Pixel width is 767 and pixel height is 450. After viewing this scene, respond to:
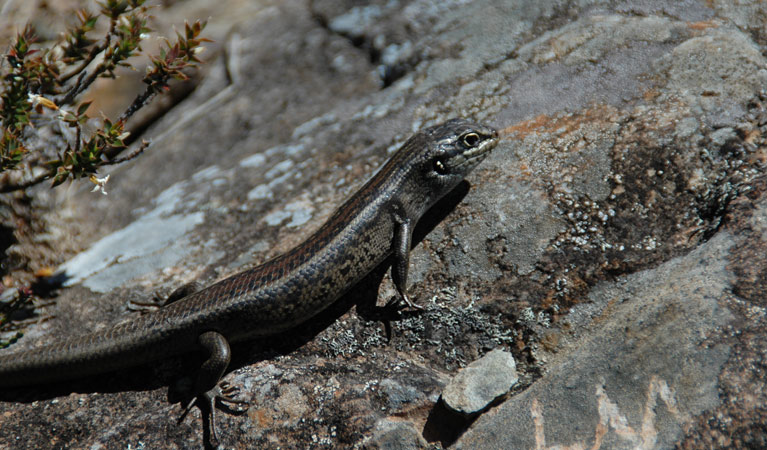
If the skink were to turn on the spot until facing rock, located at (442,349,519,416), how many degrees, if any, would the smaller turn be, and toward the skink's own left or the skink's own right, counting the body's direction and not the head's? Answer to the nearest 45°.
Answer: approximately 45° to the skink's own right

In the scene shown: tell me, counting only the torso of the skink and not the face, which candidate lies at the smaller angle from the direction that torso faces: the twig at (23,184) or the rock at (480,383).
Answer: the rock

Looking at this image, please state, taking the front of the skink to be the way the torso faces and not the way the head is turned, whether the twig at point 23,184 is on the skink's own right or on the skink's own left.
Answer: on the skink's own left

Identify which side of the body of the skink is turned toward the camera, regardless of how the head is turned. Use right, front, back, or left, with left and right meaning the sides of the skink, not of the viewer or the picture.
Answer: right

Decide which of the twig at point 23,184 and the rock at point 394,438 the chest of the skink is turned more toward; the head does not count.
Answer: the rock

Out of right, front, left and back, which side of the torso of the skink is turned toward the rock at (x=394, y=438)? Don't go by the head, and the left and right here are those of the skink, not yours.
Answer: right
